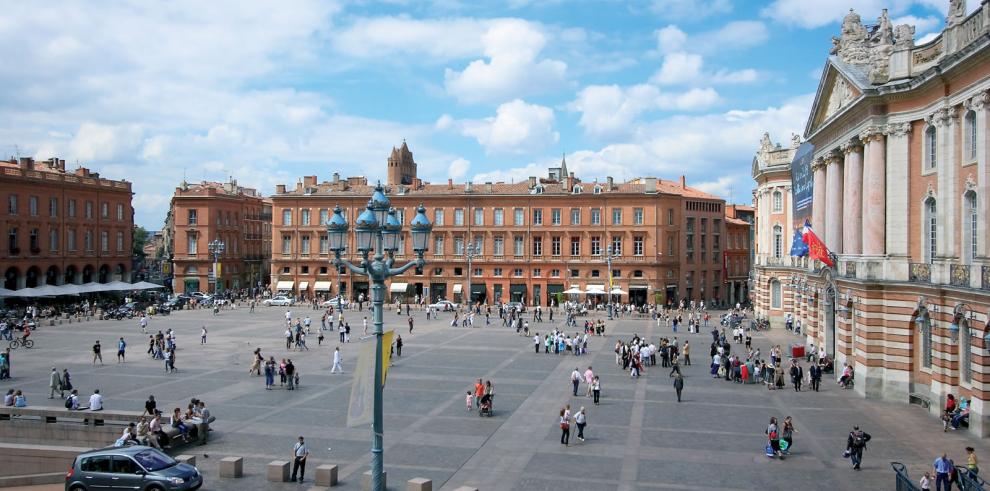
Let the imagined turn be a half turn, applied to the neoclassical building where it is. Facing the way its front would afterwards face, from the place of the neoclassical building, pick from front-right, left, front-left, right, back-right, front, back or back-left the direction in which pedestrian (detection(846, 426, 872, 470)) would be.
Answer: right

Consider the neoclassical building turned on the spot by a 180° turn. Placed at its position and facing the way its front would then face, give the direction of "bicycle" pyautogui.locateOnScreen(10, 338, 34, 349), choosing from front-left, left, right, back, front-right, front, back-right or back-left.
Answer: back

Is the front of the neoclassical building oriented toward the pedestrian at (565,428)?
no

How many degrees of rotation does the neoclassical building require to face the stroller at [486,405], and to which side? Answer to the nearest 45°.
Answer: approximately 45° to its left

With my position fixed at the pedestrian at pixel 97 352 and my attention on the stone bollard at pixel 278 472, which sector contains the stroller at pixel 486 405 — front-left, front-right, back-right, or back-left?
front-left

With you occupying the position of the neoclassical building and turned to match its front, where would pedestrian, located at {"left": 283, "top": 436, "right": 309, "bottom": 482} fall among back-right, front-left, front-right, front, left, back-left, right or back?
front-left

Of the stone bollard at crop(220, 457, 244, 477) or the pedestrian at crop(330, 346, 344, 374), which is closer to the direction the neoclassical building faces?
the pedestrian

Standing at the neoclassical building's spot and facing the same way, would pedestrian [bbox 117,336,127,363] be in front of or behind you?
in front

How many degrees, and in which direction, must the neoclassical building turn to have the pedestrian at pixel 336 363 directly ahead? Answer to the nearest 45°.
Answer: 0° — it already faces them

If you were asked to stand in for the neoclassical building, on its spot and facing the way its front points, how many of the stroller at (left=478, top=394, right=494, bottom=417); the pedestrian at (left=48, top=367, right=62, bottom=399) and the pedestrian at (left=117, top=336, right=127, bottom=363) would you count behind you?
0

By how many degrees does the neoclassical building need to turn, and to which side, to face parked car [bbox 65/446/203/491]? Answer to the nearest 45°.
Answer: approximately 45° to its left

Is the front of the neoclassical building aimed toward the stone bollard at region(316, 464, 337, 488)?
no

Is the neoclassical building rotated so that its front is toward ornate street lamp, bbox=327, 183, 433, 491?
no

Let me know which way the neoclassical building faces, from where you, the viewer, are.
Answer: facing to the left of the viewer
